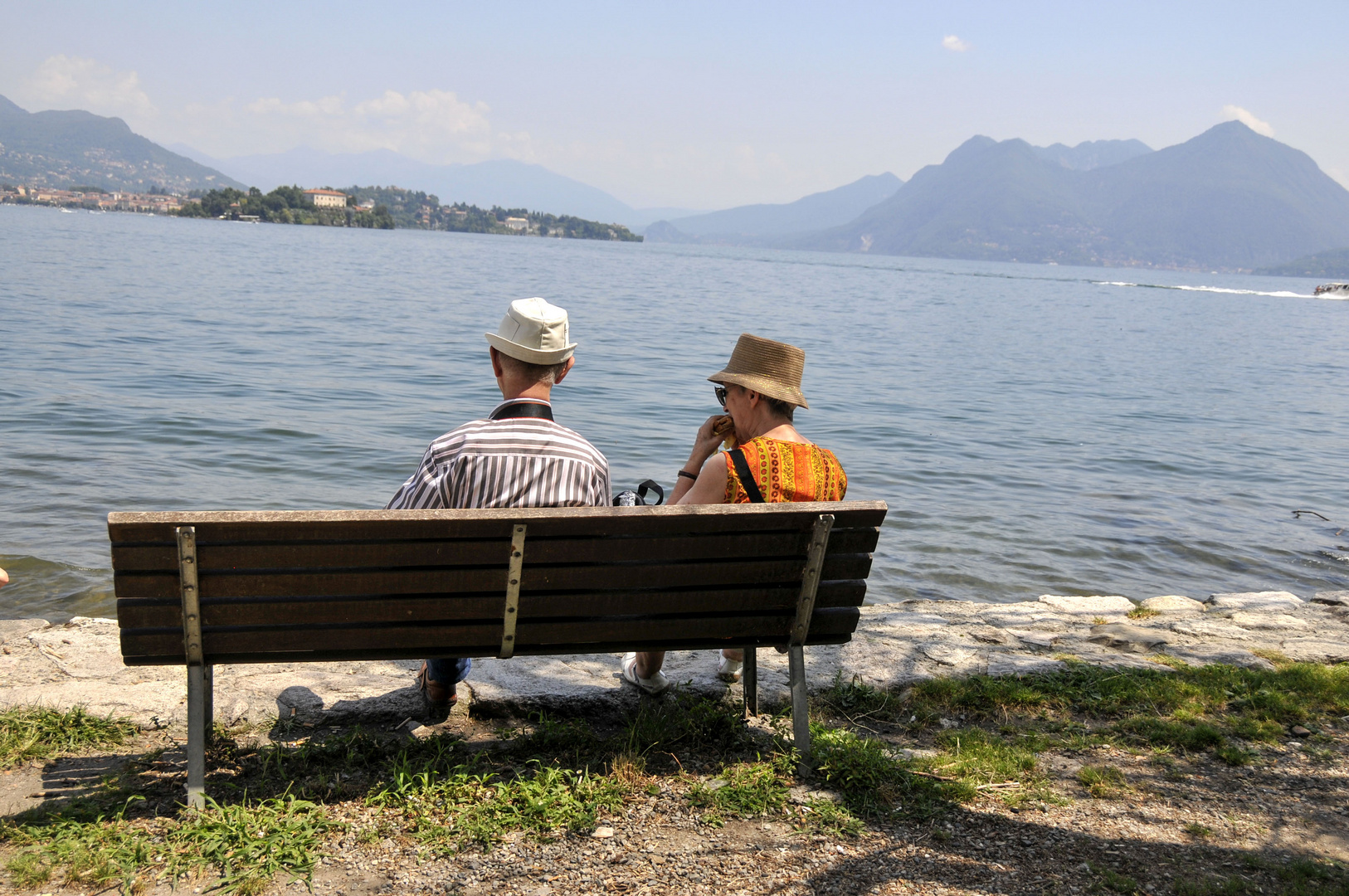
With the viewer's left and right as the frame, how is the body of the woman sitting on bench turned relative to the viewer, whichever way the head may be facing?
facing away from the viewer and to the left of the viewer

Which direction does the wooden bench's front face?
away from the camera

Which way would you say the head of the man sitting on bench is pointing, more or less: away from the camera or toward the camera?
away from the camera

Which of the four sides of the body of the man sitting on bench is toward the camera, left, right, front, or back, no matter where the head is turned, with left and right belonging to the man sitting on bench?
back
